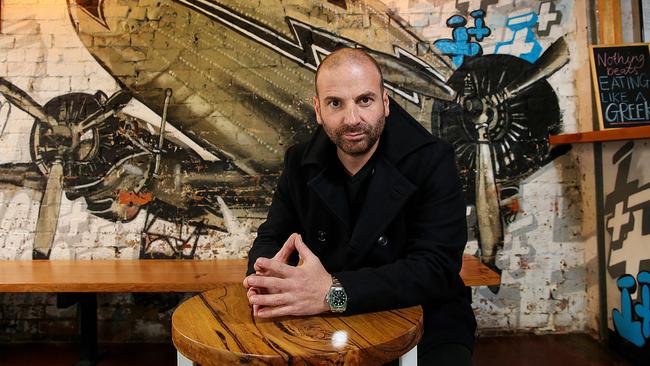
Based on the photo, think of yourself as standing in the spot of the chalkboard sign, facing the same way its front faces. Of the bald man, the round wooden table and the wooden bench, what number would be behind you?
0

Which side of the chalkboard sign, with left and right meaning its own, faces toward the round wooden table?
front

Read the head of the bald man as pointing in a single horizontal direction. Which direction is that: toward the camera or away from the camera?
toward the camera

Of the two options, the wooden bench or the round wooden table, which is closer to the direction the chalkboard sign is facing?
the round wooden table

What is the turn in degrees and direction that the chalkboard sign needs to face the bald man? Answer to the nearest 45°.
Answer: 0° — it already faces them

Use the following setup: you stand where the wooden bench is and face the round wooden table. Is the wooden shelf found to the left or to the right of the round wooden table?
left

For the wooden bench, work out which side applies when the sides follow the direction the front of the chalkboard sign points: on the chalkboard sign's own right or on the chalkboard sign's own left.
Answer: on the chalkboard sign's own right

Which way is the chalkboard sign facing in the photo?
toward the camera

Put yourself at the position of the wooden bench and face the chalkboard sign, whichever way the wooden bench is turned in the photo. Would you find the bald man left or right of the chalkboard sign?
right
